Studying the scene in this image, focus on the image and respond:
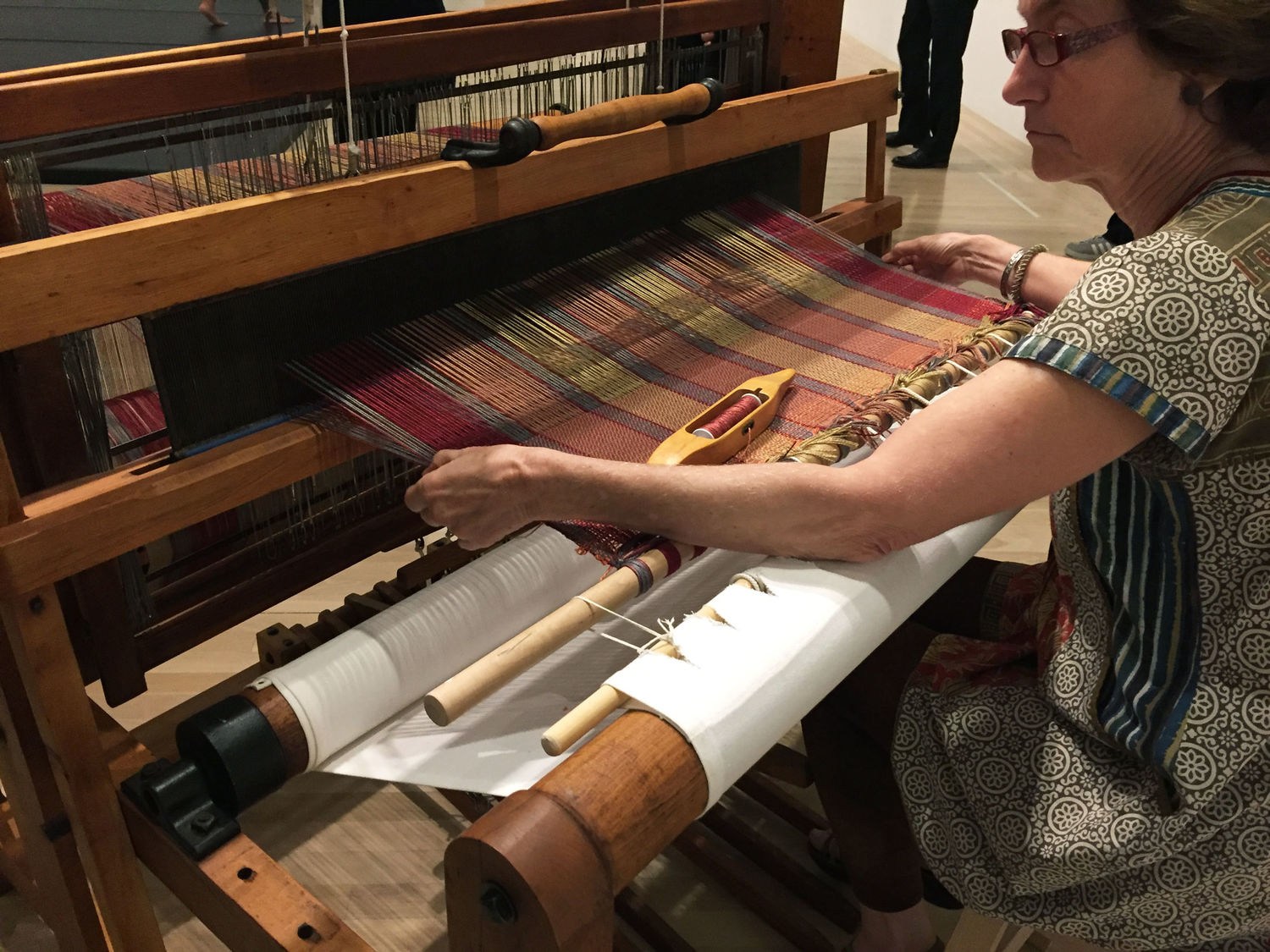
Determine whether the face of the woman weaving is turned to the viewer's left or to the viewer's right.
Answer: to the viewer's left

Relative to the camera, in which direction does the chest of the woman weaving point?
to the viewer's left

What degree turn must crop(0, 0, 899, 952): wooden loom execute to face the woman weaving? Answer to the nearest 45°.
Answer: approximately 45° to its left

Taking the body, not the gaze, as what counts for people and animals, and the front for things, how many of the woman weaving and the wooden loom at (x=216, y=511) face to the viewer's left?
1

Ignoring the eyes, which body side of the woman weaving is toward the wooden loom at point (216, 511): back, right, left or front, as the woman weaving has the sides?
front

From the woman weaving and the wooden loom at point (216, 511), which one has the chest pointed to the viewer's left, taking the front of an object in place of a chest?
the woman weaving

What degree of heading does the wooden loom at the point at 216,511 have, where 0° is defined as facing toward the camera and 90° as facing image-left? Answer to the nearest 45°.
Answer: approximately 315°

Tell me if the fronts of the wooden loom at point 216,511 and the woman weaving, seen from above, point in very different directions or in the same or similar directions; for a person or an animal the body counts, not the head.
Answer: very different directions
